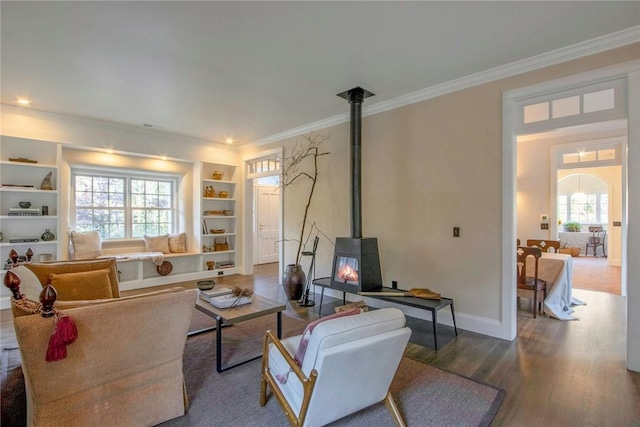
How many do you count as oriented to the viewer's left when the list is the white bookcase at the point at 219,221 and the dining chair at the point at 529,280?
0

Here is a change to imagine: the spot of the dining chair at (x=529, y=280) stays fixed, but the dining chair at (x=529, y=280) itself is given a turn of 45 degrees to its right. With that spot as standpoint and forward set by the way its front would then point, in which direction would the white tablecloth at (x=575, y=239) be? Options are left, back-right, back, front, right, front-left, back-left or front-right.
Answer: left

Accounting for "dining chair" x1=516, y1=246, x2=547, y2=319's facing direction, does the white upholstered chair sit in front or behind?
behind

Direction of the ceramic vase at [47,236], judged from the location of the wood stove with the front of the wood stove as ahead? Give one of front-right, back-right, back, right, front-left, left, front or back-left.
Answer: front-right

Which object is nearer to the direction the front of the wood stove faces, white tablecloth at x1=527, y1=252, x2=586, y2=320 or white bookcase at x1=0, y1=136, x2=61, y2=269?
the white bookcase

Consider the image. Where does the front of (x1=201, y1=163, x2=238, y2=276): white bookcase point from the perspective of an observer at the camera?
facing the viewer and to the right of the viewer

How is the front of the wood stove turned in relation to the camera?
facing the viewer and to the left of the viewer

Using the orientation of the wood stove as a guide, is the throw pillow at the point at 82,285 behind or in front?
in front

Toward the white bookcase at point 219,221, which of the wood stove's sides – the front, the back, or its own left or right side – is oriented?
right

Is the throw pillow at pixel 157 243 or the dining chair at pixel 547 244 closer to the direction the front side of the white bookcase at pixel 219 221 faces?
the dining chair

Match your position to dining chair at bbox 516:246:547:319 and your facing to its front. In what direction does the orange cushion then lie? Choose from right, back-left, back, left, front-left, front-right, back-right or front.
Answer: back

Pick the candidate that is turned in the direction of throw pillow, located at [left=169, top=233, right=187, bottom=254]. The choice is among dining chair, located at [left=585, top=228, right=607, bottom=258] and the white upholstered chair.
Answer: the white upholstered chair
